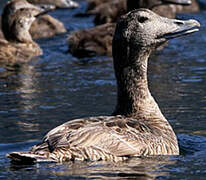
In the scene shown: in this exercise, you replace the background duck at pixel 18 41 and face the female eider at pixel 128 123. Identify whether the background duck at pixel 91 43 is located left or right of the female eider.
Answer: left

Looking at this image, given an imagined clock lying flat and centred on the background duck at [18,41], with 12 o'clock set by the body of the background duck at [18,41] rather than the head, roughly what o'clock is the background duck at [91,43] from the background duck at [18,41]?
the background duck at [91,43] is roughly at 11 o'clock from the background duck at [18,41].

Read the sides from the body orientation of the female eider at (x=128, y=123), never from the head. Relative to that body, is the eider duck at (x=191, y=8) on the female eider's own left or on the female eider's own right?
on the female eider's own left

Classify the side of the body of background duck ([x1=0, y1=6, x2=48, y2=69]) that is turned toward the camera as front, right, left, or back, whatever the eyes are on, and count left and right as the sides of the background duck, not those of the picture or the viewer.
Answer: right

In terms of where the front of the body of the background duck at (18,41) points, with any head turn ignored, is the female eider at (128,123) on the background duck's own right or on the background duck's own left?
on the background duck's own right

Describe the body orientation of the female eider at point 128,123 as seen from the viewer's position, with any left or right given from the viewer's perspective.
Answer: facing to the right of the viewer

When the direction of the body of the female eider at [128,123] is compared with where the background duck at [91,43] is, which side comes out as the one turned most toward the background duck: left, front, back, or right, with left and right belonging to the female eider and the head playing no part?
left
